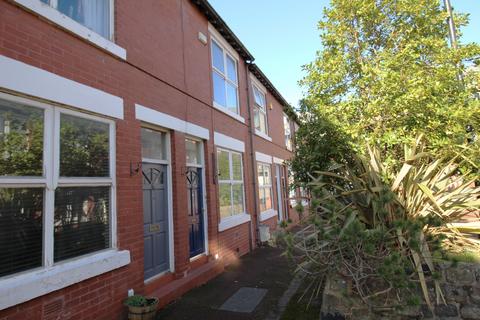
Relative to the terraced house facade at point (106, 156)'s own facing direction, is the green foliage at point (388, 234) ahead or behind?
ahead

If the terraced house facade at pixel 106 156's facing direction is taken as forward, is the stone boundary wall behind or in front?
in front

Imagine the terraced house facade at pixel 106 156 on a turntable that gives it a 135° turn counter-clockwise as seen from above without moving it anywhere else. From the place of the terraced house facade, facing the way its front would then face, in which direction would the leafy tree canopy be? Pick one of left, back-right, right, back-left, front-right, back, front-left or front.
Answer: right

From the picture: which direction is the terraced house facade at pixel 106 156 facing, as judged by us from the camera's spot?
facing the viewer and to the right of the viewer
